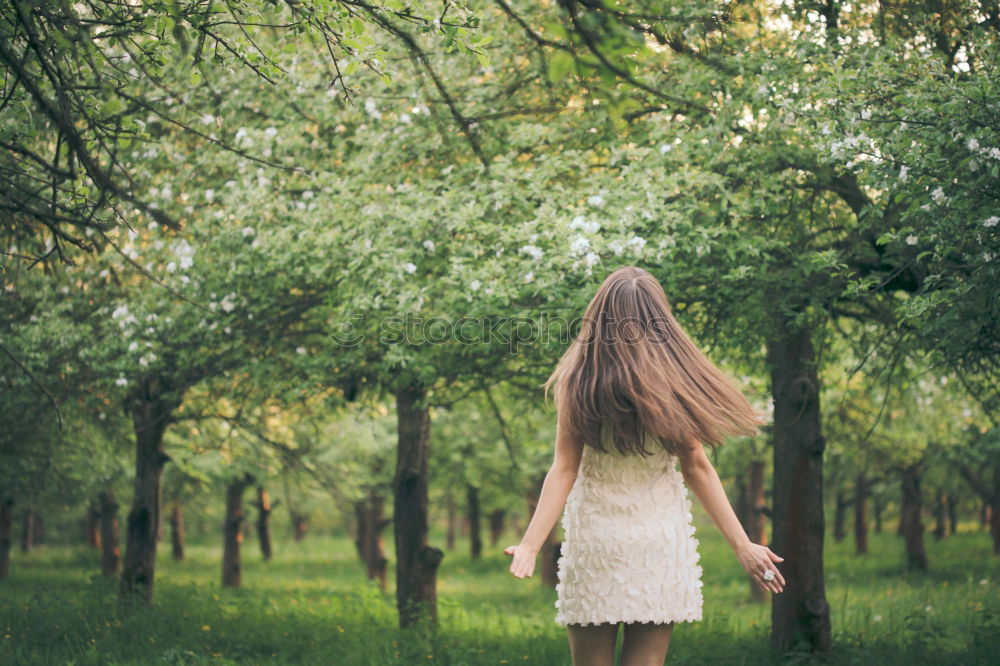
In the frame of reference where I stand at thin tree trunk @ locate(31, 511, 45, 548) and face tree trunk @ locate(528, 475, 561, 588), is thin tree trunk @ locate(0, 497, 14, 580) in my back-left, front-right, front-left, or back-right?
front-right

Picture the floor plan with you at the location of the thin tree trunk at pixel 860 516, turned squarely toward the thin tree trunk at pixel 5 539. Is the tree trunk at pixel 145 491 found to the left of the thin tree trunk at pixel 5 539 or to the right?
left

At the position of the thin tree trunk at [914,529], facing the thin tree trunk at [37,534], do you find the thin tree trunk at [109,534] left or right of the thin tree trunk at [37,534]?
left

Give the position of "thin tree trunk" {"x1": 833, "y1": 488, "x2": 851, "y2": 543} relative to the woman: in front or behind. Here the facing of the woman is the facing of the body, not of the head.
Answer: in front

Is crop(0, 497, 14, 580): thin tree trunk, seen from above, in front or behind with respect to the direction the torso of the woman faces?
in front

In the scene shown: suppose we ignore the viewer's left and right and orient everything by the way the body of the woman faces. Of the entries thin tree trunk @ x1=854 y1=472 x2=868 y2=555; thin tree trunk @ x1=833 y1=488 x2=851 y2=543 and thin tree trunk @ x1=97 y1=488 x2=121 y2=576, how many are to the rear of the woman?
0

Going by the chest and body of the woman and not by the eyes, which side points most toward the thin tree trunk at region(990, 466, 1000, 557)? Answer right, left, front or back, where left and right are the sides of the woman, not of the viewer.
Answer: front

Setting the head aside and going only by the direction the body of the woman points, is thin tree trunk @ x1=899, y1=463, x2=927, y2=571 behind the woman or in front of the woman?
in front

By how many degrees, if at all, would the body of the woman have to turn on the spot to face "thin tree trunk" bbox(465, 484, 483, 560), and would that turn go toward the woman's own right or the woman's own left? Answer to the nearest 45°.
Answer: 0° — they already face it

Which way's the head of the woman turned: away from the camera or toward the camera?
away from the camera

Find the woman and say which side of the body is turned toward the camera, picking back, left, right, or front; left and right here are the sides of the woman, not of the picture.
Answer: back

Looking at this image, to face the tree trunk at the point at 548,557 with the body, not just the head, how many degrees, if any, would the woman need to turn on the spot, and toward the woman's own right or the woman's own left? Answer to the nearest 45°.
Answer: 0° — they already face it
